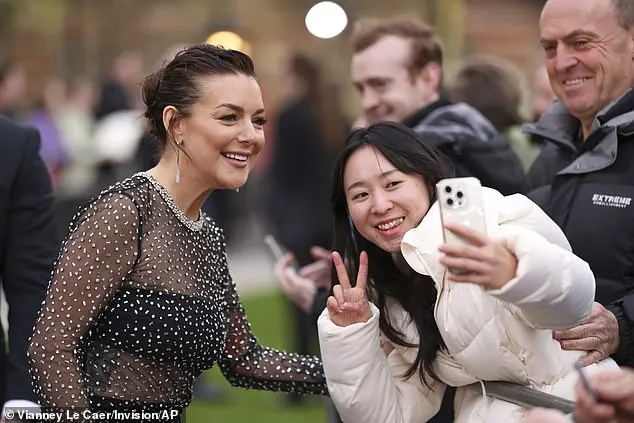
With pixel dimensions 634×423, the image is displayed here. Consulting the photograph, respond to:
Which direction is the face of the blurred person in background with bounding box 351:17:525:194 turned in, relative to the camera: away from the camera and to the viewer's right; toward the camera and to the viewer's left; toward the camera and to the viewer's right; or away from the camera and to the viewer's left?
toward the camera and to the viewer's left

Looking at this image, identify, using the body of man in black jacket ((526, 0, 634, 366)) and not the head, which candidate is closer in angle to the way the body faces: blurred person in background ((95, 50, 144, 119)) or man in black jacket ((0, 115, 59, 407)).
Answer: the man in black jacket

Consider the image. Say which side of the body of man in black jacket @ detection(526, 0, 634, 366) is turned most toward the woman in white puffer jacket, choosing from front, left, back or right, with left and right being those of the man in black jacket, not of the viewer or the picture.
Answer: front

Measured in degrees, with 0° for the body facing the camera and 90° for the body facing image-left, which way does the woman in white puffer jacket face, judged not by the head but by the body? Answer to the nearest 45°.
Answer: approximately 45°

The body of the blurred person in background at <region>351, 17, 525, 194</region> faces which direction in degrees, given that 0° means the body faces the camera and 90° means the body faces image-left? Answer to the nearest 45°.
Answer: approximately 45°

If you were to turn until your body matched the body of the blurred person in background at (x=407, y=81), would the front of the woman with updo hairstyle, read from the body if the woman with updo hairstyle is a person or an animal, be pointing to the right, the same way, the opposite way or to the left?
to the left

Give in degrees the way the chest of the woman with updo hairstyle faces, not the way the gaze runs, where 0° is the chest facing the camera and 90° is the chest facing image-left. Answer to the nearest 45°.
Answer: approximately 315°

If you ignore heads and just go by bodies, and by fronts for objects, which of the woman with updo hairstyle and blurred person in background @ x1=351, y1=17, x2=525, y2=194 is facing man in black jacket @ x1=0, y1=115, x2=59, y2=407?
the blurred person in background

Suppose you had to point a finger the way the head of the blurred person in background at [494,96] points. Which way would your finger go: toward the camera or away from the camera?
away from the camera
